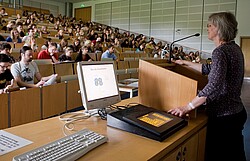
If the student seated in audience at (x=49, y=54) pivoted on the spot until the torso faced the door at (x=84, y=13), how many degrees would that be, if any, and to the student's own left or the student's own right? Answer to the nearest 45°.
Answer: approximately 135° to the student's own left

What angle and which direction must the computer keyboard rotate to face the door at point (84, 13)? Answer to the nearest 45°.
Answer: approximately 135° to its left

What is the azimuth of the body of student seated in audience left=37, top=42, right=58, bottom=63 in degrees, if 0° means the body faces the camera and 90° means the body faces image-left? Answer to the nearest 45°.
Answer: approximately 315°

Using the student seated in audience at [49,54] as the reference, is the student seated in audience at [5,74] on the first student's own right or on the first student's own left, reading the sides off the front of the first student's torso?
on the first student's own right

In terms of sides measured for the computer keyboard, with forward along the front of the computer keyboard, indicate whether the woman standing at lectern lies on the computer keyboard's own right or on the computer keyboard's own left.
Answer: on the computer keyboard's own left

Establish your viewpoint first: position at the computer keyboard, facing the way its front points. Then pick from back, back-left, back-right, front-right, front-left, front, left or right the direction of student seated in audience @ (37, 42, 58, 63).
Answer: back-left

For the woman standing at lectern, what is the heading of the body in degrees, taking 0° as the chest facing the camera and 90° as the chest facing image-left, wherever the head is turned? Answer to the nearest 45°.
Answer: approximately 135°
